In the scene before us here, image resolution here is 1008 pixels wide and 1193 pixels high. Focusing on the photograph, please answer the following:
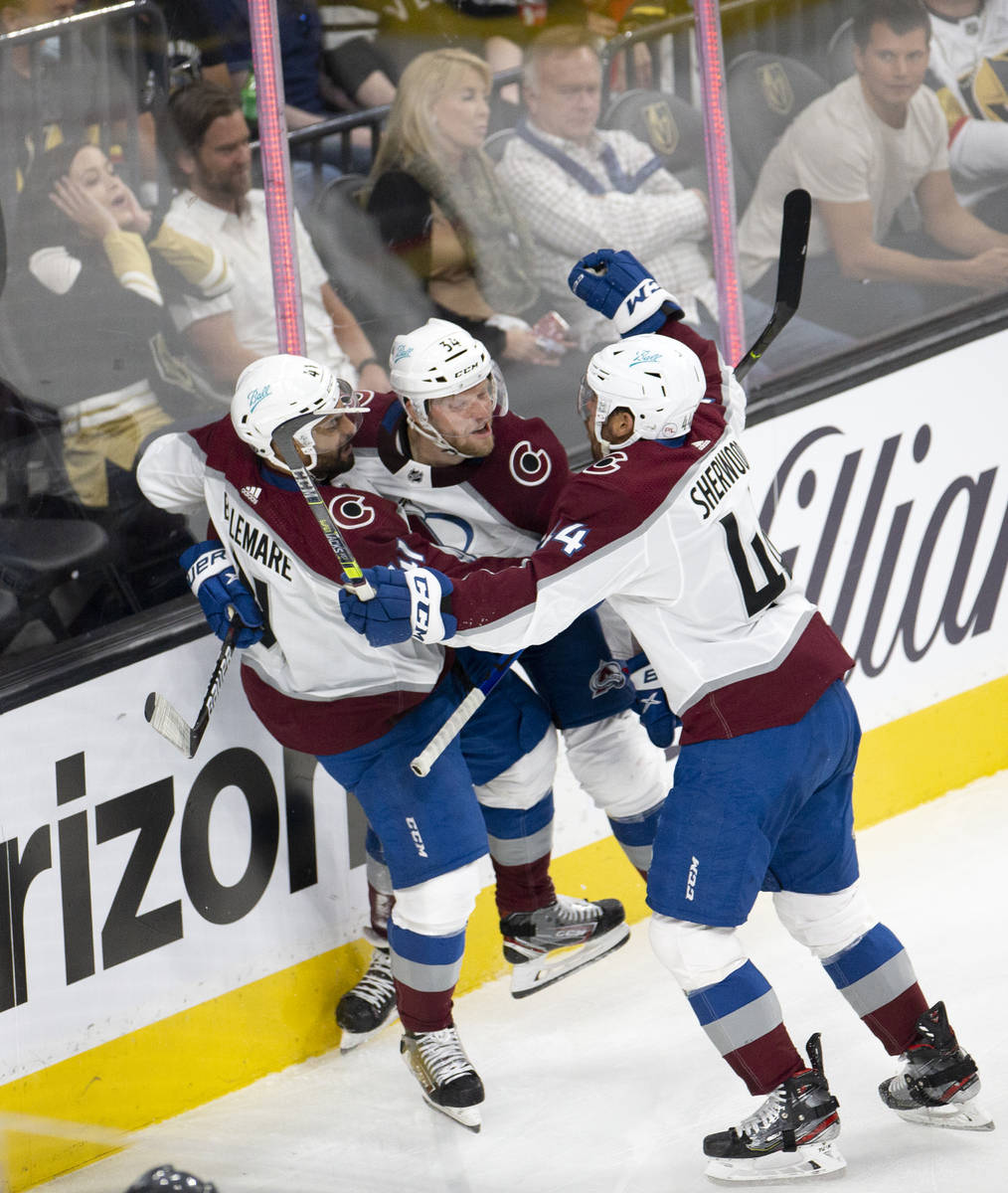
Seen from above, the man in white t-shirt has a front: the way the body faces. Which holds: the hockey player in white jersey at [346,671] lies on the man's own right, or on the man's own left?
on the man's own right

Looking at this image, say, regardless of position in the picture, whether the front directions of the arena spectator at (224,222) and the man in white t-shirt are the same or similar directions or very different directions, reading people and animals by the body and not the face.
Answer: same or similar directions

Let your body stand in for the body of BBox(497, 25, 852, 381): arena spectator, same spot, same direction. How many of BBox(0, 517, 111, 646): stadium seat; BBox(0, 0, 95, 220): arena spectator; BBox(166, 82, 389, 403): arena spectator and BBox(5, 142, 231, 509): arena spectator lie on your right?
4

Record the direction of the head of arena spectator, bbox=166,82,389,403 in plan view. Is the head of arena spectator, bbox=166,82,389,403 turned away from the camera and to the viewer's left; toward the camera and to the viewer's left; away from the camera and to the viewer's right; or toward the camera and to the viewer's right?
toward the camera and to the viewer's right

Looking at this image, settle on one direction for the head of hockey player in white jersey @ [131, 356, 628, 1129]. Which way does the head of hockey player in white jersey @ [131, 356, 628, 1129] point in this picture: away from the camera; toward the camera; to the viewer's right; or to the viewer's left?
to the viewer's right

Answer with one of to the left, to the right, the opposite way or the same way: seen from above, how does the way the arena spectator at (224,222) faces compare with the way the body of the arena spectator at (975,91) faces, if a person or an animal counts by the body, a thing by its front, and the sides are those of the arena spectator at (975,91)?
the same way

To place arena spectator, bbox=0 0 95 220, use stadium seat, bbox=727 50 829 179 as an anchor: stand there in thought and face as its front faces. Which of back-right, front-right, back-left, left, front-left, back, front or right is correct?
right

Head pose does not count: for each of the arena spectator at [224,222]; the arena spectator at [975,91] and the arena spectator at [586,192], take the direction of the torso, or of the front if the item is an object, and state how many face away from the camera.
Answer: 0

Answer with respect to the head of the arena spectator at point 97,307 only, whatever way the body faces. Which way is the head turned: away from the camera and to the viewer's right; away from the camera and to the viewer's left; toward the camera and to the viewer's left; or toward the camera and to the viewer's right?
toward the camera and to the viewer's right

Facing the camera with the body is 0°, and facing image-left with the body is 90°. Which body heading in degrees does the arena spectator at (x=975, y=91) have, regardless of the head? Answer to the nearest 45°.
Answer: approximately 315°

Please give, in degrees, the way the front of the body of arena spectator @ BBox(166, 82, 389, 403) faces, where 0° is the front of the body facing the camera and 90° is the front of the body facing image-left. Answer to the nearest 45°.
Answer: approximately 315°
